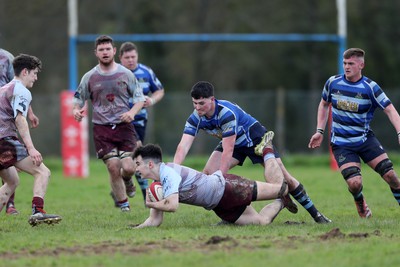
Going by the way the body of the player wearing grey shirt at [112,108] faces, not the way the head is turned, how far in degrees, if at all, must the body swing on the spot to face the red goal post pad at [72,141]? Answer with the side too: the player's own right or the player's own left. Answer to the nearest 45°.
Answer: approximately 180°

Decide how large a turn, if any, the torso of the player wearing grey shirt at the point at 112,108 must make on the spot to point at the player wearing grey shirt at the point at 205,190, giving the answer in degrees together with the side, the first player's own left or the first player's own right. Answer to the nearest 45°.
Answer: approximately 45° to the first player's own left

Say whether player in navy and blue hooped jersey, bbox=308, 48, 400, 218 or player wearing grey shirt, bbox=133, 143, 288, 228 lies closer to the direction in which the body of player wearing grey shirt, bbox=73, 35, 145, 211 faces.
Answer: the player wearing grey shirt

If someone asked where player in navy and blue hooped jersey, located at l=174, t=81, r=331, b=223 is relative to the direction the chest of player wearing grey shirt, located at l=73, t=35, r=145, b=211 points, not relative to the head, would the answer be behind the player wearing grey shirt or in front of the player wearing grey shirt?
in front

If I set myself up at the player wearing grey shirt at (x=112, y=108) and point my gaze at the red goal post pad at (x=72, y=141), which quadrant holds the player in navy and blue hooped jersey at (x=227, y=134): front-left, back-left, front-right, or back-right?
back-right

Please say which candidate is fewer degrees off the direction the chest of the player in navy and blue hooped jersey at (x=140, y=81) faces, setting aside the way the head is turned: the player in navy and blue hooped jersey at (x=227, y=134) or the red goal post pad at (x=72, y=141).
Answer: the player in navy and blue hooped jersey

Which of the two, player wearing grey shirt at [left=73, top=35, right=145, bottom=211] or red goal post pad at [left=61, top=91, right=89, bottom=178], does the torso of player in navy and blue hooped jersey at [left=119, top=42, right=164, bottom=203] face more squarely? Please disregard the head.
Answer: the player wearing grey shirt

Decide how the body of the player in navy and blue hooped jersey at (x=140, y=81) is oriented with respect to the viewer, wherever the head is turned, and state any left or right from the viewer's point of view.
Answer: facing the viewer and to the left of the viewer

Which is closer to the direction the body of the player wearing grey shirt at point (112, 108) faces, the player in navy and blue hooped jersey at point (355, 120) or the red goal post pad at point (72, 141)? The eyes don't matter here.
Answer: the player in navy and blue hooped jersey

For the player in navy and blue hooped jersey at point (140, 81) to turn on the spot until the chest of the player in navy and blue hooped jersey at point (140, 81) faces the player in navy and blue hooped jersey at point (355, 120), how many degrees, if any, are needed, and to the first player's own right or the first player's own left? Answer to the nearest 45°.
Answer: approximately 90° to the first player's own left

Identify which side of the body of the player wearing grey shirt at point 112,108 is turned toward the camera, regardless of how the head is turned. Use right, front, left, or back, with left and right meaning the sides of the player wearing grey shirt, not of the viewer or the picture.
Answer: front

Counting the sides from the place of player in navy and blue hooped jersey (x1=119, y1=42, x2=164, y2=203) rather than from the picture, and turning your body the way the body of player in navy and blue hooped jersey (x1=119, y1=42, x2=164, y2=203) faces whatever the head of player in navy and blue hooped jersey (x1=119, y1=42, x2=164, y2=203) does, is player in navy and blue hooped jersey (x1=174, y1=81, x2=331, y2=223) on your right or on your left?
on your left

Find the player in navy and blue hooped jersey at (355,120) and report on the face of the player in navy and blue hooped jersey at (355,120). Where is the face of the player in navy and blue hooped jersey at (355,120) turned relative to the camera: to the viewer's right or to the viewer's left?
to the viewer's left

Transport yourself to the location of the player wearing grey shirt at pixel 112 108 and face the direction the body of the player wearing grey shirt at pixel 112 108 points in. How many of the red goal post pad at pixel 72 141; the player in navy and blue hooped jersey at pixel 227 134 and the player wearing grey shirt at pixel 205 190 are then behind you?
1

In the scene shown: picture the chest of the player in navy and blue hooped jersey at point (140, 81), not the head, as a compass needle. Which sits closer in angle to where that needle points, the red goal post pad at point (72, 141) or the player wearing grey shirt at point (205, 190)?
the player wearing grey shirt

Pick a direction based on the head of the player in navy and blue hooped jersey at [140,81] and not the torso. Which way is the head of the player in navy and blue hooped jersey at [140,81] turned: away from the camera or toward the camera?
toward the camera

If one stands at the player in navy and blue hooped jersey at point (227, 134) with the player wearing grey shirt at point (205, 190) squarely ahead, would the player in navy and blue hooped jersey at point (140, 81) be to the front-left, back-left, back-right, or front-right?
back-right

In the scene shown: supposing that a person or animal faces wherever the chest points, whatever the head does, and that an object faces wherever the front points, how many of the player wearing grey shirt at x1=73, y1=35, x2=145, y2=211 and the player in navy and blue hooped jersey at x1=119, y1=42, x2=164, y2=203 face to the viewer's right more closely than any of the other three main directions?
0

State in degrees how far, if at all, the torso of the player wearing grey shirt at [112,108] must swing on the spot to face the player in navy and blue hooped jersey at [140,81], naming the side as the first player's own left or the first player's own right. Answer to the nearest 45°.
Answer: approximately 180°

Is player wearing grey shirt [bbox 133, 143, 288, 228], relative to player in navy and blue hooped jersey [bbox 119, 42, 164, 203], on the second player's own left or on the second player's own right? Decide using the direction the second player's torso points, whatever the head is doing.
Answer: on the second player's own left
